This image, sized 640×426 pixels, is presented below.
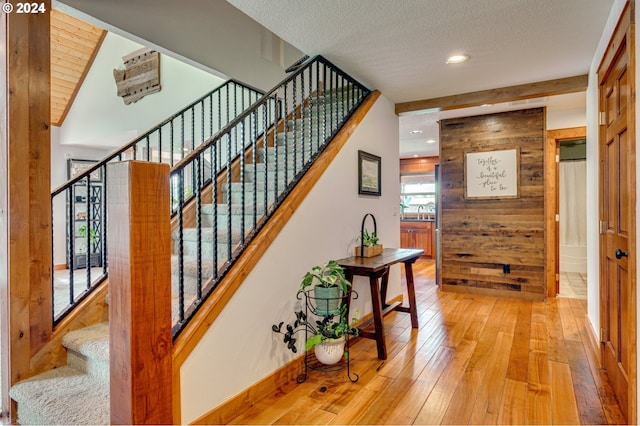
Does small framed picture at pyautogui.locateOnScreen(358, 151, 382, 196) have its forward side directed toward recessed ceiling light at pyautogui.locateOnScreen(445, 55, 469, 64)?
yes

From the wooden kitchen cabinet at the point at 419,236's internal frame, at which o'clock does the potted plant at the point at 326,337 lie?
The potted plant is roughly at 12 o'clock from the wooden kitchen cabinet.

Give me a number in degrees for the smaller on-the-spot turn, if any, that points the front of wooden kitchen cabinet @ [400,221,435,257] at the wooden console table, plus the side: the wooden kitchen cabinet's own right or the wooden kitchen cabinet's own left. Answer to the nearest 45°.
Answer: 0° — it already faces it

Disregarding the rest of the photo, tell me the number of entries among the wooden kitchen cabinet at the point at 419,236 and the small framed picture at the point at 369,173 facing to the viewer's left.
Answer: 0

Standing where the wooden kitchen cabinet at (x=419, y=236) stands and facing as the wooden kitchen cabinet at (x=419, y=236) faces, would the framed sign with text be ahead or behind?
ahead

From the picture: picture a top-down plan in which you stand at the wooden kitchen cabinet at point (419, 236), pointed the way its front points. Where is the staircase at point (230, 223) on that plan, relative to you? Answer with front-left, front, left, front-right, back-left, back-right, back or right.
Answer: front

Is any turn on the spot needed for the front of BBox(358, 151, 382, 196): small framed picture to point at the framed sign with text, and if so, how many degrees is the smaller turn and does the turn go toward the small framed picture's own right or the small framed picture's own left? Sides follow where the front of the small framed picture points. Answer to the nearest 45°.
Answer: approximately 90° to the small framed picture's own left

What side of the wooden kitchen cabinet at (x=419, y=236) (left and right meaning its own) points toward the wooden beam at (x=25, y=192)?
front

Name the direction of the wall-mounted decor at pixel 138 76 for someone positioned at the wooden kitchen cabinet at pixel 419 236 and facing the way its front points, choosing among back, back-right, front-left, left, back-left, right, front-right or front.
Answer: front-right

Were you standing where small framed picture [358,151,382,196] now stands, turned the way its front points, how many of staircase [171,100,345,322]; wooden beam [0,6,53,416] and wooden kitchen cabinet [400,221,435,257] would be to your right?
2

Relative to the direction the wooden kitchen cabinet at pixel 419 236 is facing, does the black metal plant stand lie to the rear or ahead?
ahead

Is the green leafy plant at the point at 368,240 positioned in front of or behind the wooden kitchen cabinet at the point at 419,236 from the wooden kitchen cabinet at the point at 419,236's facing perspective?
in front

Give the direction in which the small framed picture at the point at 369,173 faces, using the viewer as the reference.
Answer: facing the viewer and to the right of the viewer

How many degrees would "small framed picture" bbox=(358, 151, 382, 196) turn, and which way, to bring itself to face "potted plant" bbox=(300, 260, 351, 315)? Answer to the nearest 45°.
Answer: approximately 45° to its right

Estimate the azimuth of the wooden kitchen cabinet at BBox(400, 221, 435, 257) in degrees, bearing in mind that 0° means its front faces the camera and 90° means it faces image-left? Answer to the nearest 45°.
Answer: approximately 0°

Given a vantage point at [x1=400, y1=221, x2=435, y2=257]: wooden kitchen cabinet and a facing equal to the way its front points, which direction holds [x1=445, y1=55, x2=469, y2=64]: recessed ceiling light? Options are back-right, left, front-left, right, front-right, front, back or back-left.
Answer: front
